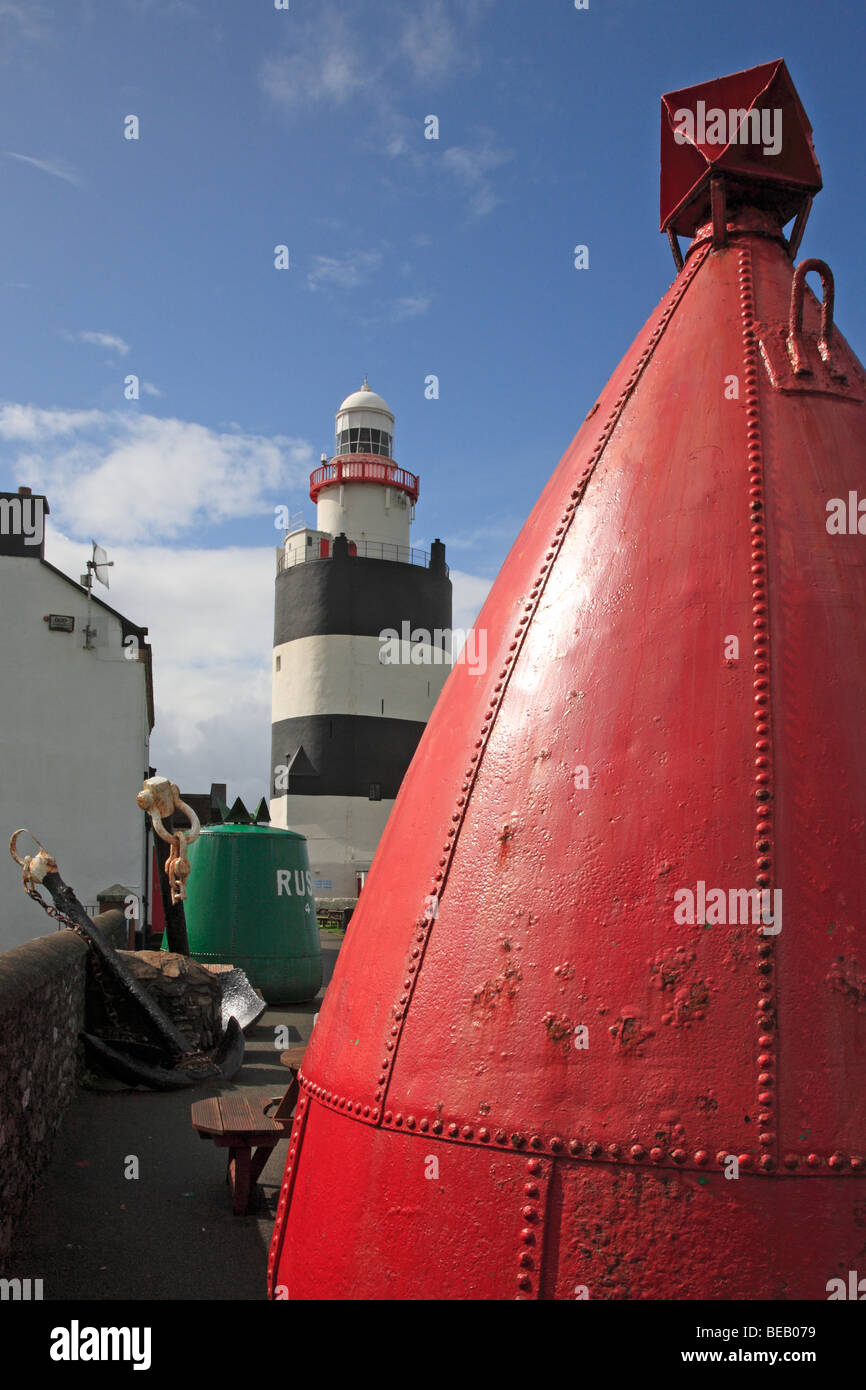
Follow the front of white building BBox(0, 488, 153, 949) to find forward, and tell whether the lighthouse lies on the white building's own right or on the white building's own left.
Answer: on the white building's own left
